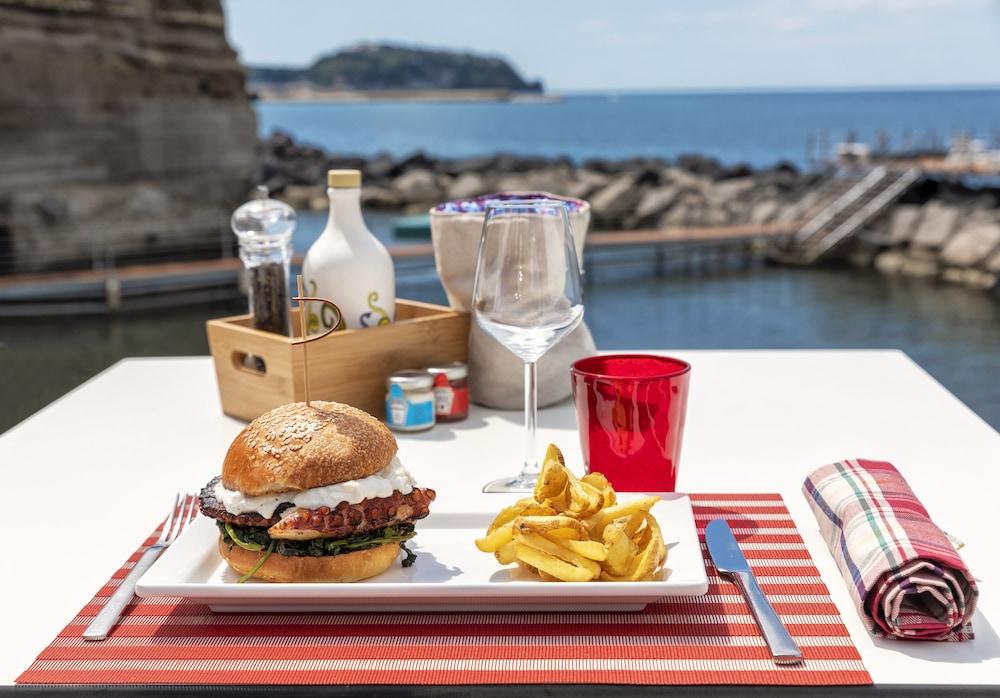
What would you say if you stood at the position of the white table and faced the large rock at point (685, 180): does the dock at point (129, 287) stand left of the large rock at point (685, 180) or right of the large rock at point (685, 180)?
left

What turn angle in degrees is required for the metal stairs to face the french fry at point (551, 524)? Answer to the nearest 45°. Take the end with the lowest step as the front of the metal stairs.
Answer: approximately 45° to its left

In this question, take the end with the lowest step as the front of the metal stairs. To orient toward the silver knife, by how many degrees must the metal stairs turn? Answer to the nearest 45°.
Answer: approximately 45° to its left

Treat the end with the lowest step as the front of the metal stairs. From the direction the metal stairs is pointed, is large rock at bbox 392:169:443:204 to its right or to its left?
on its right

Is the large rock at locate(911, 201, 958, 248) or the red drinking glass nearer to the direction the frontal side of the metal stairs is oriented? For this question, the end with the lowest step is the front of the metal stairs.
the red drinking glass

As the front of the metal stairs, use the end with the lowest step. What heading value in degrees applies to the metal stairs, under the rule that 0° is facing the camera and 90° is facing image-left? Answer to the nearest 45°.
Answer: approximately 45°

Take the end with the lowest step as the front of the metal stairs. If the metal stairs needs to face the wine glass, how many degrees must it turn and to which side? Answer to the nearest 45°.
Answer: approximately 45° to its left

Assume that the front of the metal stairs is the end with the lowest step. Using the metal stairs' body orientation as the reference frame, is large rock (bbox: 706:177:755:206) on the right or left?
on its right
